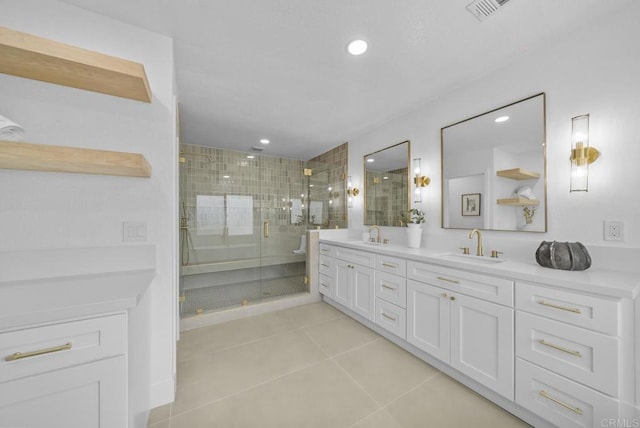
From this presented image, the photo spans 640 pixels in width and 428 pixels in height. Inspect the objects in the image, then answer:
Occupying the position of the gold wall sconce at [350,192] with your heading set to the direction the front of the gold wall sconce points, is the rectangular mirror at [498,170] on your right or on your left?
on your left

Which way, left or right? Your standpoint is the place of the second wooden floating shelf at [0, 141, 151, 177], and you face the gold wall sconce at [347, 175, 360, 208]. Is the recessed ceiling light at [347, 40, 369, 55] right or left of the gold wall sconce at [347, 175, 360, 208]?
right

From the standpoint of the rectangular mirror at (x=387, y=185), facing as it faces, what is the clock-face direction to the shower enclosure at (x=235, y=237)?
The shower enclosure is roughly at 1 o'clock from the rectangular mirror.

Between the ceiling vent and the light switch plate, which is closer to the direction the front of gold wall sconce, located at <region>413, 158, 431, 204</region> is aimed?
the light switch plate

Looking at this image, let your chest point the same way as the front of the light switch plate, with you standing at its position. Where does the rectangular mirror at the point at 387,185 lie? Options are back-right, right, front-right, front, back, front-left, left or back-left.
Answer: left

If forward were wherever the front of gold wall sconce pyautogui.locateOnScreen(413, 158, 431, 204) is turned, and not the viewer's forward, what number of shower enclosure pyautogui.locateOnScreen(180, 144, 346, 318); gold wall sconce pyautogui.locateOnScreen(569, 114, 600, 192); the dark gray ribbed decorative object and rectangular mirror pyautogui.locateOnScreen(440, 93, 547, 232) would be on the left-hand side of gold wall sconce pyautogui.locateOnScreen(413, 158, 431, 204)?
3

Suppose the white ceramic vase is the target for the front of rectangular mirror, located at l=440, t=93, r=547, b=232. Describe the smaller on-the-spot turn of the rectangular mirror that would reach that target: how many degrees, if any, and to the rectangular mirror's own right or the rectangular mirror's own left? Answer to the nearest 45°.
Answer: approximately 45° to the rectangular mirror's own right

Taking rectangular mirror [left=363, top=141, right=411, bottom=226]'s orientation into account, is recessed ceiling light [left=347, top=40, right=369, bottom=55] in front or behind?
in front

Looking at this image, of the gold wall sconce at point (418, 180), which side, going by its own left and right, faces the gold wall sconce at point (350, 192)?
right

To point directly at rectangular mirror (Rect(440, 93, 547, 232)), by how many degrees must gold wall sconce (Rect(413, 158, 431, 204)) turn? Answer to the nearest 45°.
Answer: approximately 90° to its left

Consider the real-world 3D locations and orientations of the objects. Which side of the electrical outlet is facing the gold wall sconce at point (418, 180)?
right
